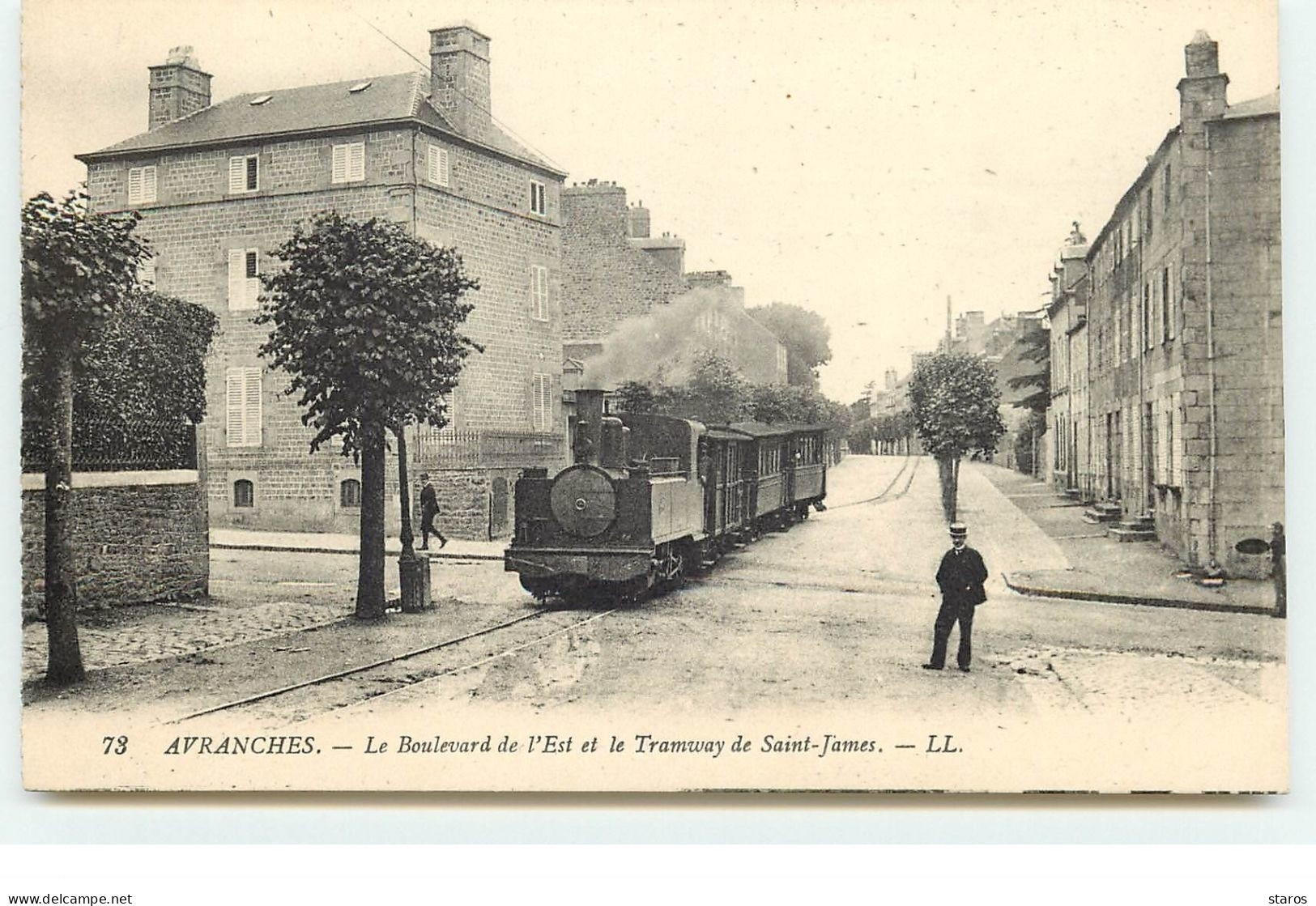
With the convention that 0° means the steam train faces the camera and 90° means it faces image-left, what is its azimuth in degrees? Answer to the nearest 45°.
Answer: approximately 45°

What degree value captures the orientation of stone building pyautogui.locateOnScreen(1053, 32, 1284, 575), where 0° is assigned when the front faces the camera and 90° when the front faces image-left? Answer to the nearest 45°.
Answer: approximately 90°

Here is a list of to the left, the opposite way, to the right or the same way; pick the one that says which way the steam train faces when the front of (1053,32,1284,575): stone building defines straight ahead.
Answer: to the left

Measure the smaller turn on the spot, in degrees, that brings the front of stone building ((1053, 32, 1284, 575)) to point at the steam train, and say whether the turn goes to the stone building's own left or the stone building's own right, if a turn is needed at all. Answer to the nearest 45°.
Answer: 0° — it already faces it
